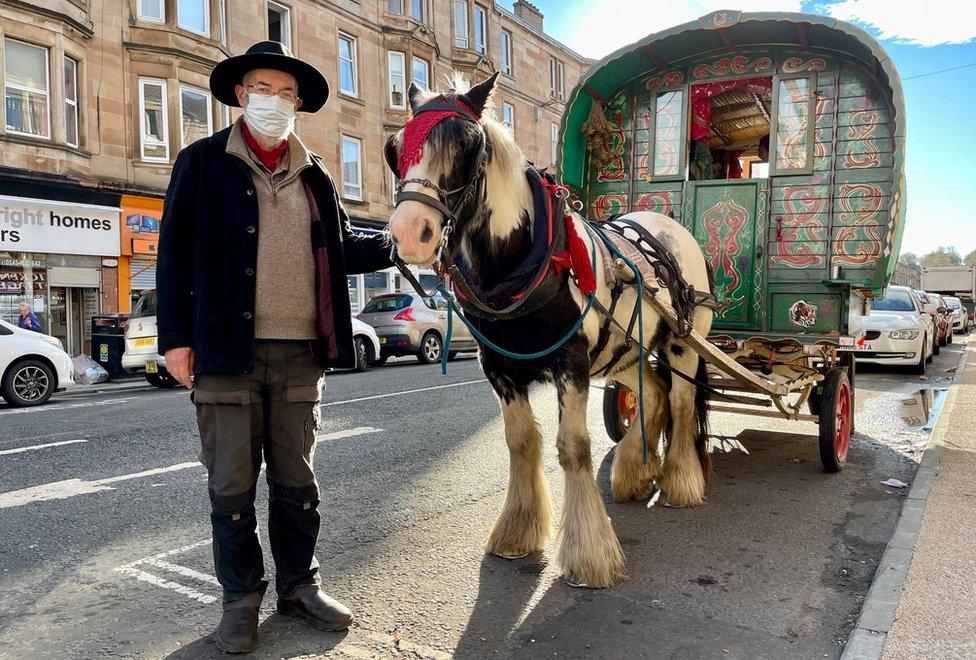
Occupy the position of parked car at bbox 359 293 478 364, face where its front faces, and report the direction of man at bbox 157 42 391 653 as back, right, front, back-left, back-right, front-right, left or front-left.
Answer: back-right

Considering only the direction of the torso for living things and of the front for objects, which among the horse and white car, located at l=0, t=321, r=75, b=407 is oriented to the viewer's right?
the white car

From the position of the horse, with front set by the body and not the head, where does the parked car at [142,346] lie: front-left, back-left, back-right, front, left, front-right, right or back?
right

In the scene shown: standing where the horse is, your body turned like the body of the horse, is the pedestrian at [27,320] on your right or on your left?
on your right

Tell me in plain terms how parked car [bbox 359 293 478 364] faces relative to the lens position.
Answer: facing away from the viewer and to the right of the viewer

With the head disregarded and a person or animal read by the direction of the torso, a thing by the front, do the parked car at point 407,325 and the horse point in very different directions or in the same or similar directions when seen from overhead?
very different directions

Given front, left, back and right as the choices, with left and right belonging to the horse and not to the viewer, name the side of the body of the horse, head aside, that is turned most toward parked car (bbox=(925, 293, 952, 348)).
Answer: back

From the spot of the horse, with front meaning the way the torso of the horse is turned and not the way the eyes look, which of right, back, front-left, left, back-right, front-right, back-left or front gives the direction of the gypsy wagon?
back

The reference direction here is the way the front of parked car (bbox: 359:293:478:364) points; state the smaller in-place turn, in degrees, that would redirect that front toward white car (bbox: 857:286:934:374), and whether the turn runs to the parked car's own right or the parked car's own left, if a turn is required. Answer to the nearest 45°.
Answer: approximately 90° to the parked car's own right

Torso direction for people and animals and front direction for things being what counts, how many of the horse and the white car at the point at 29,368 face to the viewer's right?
1

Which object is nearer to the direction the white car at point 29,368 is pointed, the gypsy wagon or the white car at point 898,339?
the white car

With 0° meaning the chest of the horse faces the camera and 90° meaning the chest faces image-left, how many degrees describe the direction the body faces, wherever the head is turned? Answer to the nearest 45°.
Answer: approximately 45°

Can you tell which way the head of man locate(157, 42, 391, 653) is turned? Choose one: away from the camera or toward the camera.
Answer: toward the camera

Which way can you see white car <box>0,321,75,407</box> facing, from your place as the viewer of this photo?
facing to the right of the viewer

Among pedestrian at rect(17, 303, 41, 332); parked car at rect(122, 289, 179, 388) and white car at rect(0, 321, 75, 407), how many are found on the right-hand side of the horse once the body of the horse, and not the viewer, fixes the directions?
3
